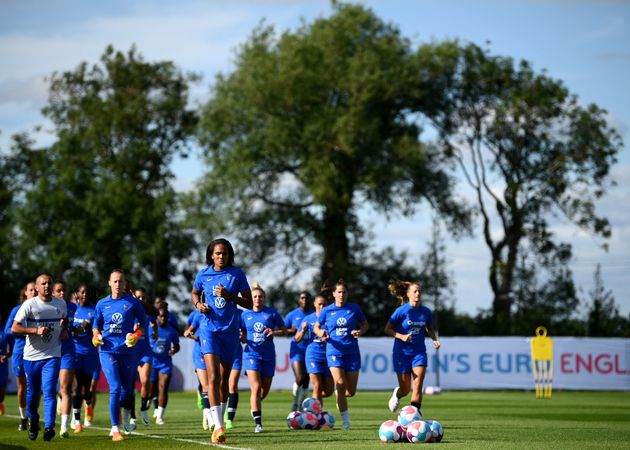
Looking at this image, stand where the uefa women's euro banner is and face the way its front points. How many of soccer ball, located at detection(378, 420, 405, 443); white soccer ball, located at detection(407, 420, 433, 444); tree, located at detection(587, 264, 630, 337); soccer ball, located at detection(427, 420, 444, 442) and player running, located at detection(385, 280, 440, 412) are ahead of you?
4

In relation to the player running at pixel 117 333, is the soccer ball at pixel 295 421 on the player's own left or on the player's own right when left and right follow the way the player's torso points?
on the player's own left

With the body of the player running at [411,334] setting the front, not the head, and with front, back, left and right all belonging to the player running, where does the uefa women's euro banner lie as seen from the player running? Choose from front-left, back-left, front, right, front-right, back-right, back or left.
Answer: back-left

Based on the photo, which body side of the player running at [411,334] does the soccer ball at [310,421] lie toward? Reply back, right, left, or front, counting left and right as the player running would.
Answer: right

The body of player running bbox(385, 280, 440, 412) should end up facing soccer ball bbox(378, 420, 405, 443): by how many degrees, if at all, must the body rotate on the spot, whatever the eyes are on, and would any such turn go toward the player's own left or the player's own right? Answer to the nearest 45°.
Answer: approximately 45° to the player's own right

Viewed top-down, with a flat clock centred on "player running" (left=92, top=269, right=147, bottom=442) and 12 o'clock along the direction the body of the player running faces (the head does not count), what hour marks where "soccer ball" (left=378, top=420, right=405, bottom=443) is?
The soccer ball is roughly at 10 o'clock from the player running.

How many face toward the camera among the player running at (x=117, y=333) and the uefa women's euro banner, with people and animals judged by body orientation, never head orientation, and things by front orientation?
2

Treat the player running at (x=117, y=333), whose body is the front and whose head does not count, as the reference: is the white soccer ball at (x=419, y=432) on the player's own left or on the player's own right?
on the player's own left

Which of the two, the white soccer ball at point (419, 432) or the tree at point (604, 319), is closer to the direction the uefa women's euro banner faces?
the white soccer ball

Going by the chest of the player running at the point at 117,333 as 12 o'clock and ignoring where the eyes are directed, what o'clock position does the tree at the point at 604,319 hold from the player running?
The tree is roughly at 7 o'clock from the player running.

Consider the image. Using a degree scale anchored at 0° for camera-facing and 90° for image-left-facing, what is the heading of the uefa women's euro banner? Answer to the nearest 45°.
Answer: approximately 0°

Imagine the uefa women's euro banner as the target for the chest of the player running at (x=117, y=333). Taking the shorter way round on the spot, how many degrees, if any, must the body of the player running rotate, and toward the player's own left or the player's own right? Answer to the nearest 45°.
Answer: approximately 135° to the player's own left
